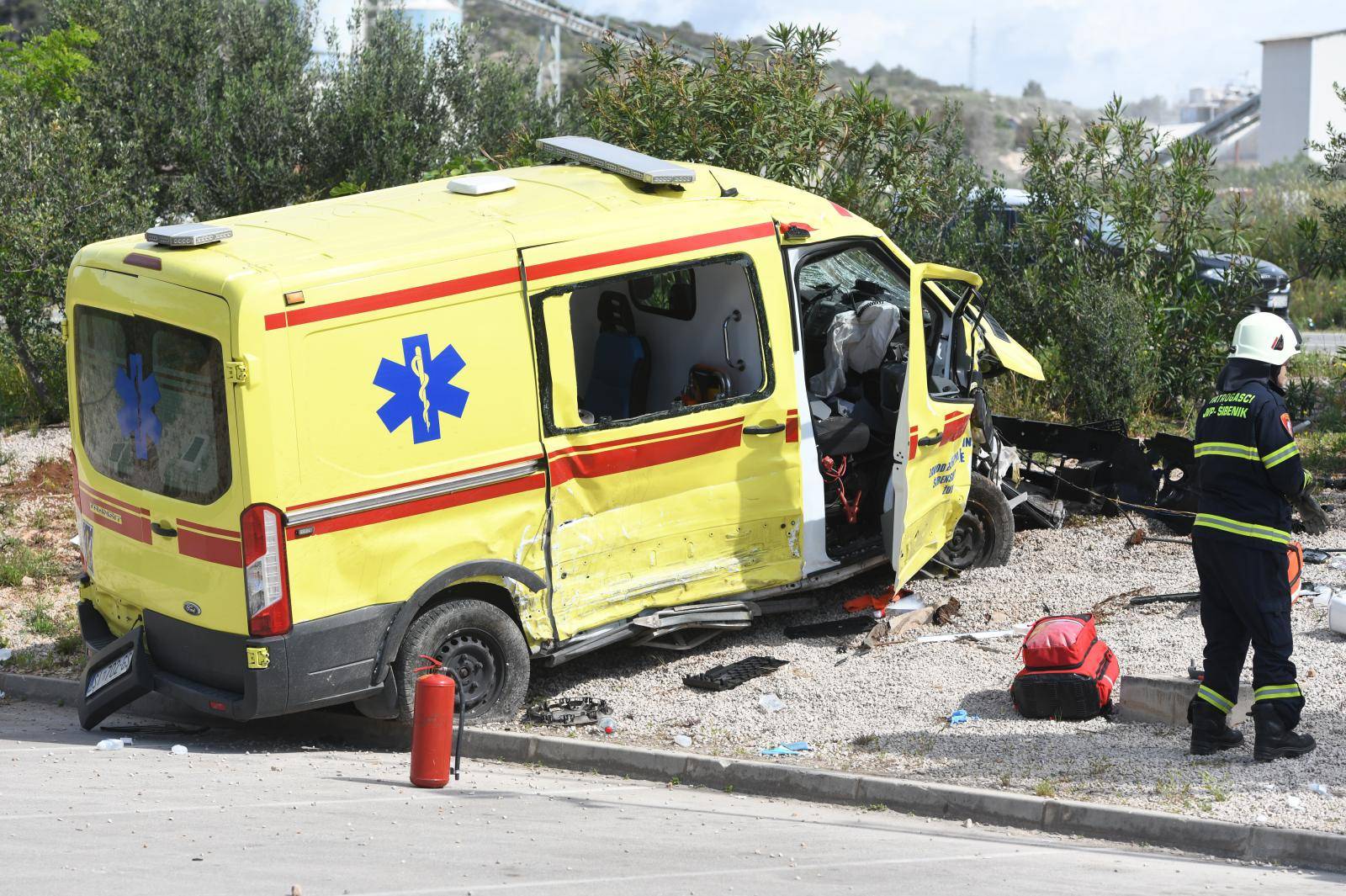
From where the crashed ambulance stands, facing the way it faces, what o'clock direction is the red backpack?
The red backpack is roughly at 2 o'clock from the crashed ambulance.

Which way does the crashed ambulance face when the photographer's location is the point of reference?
facing away from the viewer and to the right of the viewer

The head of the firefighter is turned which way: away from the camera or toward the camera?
away from the camera

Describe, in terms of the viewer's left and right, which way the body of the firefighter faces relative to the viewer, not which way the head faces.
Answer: facing away from the viewer and to the right of the viewer

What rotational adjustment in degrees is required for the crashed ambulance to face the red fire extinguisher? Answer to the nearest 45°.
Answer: approximately 135° to its right
